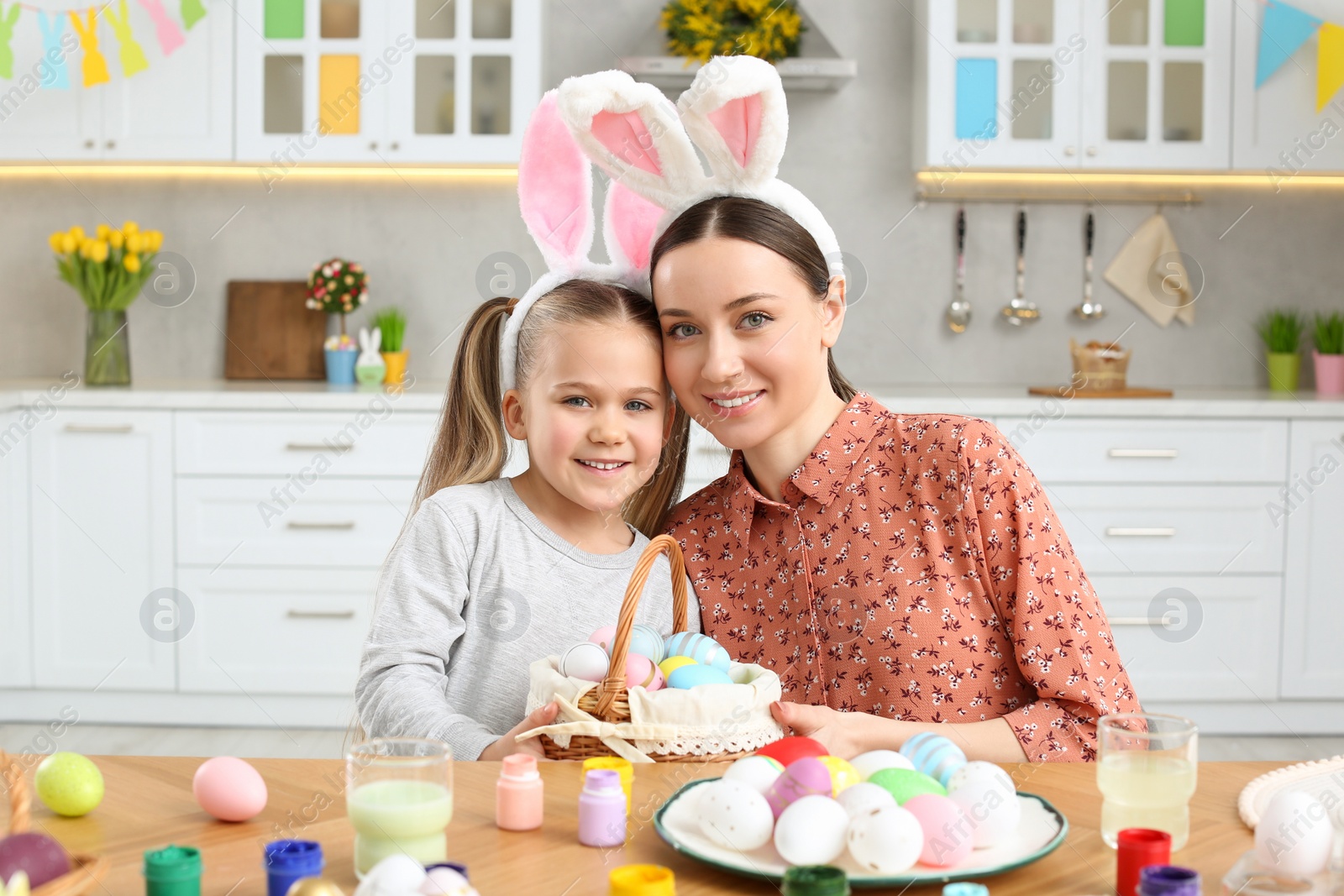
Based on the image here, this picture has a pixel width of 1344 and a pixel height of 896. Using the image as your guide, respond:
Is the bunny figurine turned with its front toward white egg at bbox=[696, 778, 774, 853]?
yes

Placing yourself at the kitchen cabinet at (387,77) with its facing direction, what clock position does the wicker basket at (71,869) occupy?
The wicker basket is roughly at 12 o'clock from the kitchen cabinet.

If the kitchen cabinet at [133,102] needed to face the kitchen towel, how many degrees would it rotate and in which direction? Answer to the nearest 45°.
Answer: approximately 90° to its left

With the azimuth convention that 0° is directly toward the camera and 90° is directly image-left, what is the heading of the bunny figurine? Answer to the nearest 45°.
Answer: approximately 0°

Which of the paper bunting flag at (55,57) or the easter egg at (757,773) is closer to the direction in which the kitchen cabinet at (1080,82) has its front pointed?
the easter egg
